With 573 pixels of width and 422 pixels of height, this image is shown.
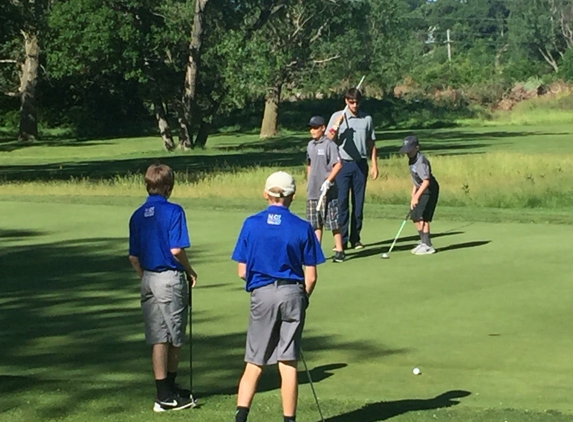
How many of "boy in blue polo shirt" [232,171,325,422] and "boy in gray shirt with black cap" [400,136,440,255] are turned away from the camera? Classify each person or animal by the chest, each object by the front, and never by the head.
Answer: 1

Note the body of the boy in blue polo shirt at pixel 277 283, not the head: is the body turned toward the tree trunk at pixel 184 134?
yes

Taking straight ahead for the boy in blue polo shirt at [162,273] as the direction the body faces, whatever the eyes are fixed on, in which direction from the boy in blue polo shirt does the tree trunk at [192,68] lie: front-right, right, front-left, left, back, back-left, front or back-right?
front-left

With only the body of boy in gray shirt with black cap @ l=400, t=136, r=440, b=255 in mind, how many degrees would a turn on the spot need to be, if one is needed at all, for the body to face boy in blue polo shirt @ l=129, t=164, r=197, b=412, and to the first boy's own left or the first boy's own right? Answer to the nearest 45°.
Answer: approximately 90° to the first boy's own left

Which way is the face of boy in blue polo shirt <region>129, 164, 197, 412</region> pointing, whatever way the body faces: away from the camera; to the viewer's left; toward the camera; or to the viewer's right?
away from the camera

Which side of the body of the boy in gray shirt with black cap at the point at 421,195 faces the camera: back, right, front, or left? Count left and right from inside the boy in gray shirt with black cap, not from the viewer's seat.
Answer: left

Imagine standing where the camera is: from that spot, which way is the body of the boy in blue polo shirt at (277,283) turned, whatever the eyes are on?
away from the camera

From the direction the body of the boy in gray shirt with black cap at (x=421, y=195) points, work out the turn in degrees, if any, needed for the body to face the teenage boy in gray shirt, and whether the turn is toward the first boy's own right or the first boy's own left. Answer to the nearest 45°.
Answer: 0° — they already face them

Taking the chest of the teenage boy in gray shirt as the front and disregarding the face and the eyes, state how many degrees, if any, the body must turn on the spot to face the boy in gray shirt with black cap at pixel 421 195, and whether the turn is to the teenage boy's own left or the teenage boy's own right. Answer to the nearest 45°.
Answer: approximately 135° to the teenage boy's own left

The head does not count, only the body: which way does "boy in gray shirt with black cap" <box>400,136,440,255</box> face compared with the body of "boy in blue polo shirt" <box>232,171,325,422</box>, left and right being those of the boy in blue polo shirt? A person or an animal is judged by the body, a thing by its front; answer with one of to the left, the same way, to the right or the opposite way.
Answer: to the left

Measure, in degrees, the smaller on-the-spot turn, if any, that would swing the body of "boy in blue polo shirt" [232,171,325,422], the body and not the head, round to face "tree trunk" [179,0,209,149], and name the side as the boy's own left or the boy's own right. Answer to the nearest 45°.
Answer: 0° — they already face it
